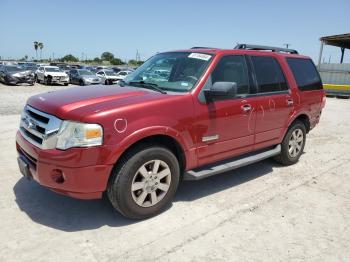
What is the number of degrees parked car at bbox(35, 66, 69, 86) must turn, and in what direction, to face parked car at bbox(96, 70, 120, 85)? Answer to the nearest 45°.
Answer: approximately 45° to its left

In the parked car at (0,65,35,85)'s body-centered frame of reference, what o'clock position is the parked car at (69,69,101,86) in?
the parked car at (69,69,101,86) is roughly at 10 o'clock from the parked car at (0,65,35,85).

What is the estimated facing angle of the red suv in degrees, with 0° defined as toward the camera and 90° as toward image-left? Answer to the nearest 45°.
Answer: approximately 45°

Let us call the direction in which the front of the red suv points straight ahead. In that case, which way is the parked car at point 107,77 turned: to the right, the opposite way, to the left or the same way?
to the left

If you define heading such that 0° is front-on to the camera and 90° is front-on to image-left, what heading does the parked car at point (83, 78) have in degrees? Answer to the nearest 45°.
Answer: approximately 315°

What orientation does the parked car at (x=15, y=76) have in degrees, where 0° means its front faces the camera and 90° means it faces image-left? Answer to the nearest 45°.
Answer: approximately 315°

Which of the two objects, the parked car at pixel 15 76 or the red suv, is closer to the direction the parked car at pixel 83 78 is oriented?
the red suv

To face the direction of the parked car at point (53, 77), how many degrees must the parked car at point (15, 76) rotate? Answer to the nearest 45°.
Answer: approximately 90° to its left

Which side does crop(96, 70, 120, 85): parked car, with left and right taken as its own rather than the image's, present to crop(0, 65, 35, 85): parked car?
right

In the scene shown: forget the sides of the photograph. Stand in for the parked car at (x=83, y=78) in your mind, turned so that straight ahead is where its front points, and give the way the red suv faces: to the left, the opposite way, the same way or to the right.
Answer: to the right

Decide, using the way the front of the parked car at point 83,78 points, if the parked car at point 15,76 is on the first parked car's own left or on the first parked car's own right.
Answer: on the first parked car's own right

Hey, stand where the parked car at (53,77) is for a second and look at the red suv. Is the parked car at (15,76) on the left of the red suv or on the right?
right

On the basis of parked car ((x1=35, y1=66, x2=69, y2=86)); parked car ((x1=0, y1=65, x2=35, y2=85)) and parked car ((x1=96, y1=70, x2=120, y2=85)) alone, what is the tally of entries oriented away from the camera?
0

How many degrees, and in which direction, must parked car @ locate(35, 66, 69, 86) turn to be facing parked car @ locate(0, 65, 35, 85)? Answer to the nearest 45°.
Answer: approximately 90° to its right

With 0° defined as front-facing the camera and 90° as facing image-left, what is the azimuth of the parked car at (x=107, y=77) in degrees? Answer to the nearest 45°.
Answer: approximately 315°
